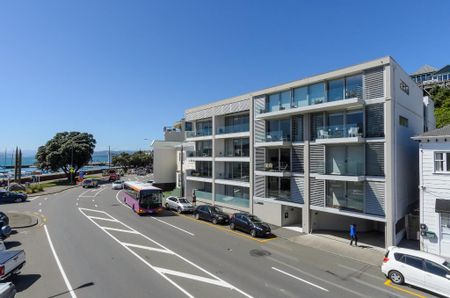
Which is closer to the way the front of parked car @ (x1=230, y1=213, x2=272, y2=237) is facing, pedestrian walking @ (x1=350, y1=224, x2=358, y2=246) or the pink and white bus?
the pedestrian walking

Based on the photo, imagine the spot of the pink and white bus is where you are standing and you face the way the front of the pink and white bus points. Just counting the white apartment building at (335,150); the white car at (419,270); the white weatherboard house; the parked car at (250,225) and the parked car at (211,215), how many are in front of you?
5

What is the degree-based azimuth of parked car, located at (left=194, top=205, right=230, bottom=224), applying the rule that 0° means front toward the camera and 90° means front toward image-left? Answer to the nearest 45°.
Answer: approximately 315°

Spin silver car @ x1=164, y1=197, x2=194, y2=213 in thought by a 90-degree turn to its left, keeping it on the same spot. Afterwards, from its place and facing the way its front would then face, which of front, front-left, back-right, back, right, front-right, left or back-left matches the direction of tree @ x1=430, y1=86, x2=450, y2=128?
front-right

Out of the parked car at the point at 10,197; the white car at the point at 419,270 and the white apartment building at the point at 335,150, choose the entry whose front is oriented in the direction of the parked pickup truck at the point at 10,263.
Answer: the white apartment building

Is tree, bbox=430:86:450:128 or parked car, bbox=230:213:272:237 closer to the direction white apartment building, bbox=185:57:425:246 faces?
the parked car

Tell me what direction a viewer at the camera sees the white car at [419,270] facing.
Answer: facing the viewer and to the right of the viewer

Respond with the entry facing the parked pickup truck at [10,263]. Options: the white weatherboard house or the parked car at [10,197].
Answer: the white weatherboard house

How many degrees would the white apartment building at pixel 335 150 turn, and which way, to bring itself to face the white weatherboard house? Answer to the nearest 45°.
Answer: approximately 90° to its left

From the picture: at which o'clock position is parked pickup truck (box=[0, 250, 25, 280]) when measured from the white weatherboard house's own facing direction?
The parked pickup truck is roughly at 12 o'clock from the white weatherboard house.

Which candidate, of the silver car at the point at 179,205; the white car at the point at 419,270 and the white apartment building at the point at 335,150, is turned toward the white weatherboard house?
the silver car

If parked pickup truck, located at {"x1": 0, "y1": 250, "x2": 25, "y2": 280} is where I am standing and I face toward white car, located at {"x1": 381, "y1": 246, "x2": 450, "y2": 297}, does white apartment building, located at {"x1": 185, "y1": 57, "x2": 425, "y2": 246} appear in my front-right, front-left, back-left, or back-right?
front-left

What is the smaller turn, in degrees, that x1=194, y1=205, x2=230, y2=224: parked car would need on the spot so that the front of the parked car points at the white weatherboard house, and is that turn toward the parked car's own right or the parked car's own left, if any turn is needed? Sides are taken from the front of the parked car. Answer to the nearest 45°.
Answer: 0° — it already faces it
